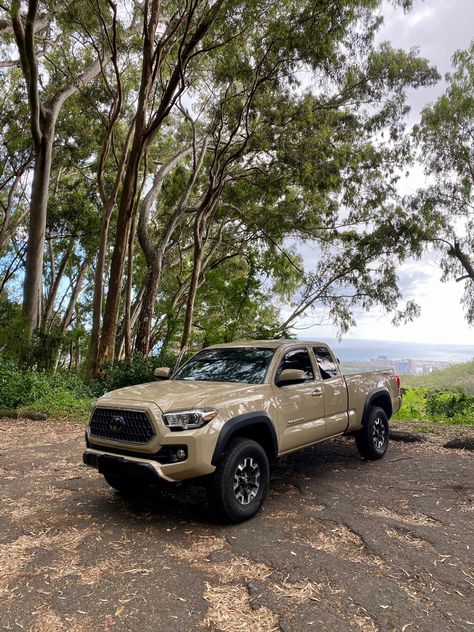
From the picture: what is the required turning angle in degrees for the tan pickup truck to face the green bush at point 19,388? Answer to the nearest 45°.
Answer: approximately 90° to its right

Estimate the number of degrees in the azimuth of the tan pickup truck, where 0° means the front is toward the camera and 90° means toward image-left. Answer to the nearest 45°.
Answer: approximately 45°

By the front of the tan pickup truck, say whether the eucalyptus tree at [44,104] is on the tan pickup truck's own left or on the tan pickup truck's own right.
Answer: on the tan pickup truck's own right
